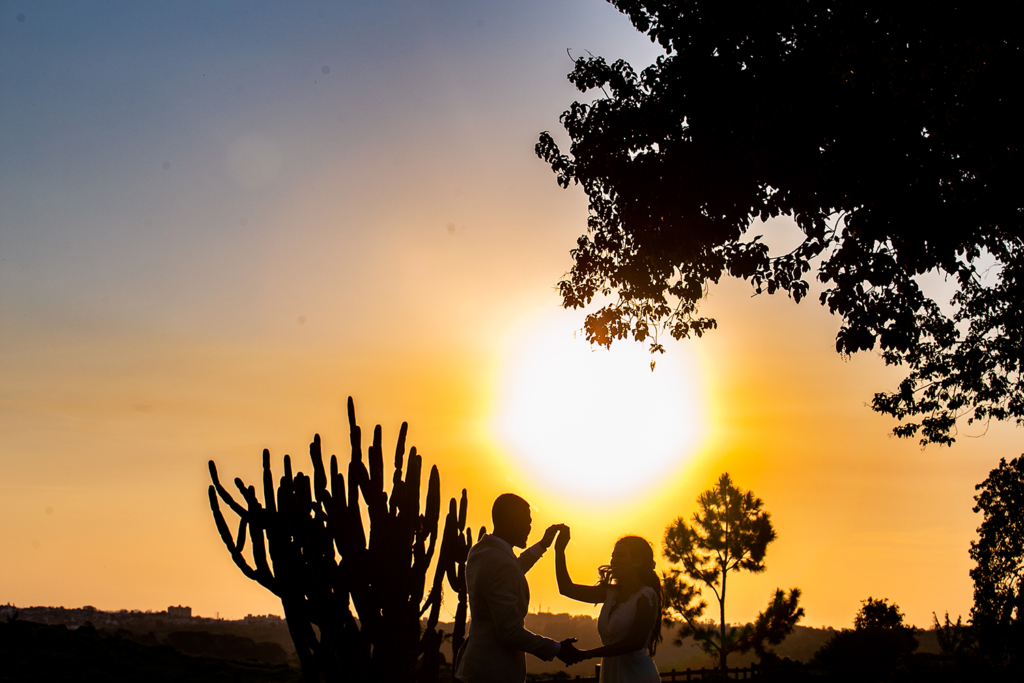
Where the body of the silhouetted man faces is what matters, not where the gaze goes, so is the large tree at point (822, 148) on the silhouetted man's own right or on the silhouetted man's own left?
on the silhouetted man's own right

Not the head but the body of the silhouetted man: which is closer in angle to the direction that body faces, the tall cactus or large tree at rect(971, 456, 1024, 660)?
the large tree

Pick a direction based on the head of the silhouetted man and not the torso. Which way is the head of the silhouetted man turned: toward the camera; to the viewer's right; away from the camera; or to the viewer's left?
to the viewer's right

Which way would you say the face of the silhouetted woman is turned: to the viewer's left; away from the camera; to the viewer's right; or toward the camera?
to the viewer's left

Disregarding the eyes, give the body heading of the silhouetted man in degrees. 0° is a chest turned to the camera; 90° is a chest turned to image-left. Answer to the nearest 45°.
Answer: approximately 270°

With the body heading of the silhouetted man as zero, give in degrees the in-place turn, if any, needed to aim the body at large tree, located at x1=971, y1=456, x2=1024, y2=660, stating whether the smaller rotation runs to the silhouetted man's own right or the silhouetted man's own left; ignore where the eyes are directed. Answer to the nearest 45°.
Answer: approximately 45° to the silhouetted man's own left

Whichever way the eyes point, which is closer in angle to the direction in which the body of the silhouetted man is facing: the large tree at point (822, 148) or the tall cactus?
the large tree
